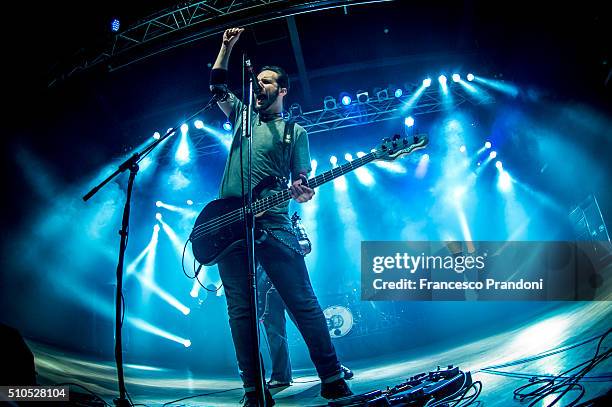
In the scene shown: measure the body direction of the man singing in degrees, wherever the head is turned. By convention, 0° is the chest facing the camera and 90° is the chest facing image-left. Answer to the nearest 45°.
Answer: approximately 45°

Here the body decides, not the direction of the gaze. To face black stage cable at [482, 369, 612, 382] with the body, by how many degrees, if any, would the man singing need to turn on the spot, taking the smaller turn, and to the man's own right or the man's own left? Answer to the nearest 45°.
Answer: approximately 135° to the man's own left

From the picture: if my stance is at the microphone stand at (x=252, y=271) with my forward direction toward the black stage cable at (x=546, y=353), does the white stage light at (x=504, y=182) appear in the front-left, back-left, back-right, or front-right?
front-left

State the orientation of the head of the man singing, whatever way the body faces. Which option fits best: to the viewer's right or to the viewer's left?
to the viewer's left

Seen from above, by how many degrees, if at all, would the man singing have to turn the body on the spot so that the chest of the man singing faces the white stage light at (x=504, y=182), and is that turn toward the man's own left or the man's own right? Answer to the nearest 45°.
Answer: approximately 180°

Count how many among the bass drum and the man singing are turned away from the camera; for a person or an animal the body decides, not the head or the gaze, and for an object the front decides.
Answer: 0

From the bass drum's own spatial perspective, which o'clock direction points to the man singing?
The man singing is roughly at 12 o'clock from the bass drum.

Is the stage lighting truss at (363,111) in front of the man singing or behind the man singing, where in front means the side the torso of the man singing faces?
behind

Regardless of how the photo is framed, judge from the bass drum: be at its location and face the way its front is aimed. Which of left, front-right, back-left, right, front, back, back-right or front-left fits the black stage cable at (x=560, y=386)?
front
